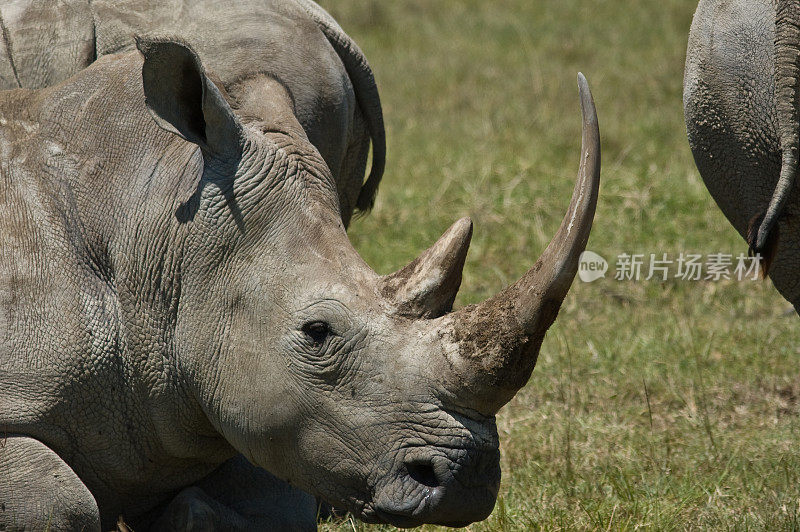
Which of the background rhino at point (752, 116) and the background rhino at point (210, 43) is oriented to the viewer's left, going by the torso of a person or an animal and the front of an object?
the background rhino at point (210, 43)

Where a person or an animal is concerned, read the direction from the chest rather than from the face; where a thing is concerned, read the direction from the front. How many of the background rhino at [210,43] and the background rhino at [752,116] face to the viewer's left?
1

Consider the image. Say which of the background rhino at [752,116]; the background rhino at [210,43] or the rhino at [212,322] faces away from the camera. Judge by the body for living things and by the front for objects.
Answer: the background rhino at [752,116]

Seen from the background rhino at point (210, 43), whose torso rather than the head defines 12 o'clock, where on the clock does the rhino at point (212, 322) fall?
The rhino is roughly at 9 o'clock from the background rhino.

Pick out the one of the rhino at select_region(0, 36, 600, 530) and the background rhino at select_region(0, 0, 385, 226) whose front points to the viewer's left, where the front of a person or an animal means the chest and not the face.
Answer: the background rhino

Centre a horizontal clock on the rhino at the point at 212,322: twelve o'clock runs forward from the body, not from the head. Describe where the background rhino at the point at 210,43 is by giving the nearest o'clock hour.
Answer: The background rhino is roughly at 9 o'clock from the rhino.

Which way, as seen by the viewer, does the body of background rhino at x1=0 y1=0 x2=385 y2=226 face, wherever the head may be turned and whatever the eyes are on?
to the viewer's left

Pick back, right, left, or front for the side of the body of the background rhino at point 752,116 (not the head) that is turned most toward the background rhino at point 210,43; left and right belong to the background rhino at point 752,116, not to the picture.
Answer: left

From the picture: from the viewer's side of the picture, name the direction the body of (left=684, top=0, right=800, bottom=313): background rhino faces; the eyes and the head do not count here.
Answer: away from the camera

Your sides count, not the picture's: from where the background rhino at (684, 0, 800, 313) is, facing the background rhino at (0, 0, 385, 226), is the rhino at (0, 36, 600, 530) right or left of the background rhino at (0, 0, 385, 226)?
left

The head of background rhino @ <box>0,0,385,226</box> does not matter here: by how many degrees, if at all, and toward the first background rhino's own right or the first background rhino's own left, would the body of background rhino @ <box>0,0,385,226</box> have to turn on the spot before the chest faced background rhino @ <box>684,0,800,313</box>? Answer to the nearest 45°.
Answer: approximately 180°

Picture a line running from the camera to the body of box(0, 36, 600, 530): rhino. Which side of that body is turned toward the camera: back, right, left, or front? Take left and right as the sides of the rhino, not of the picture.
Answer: right
